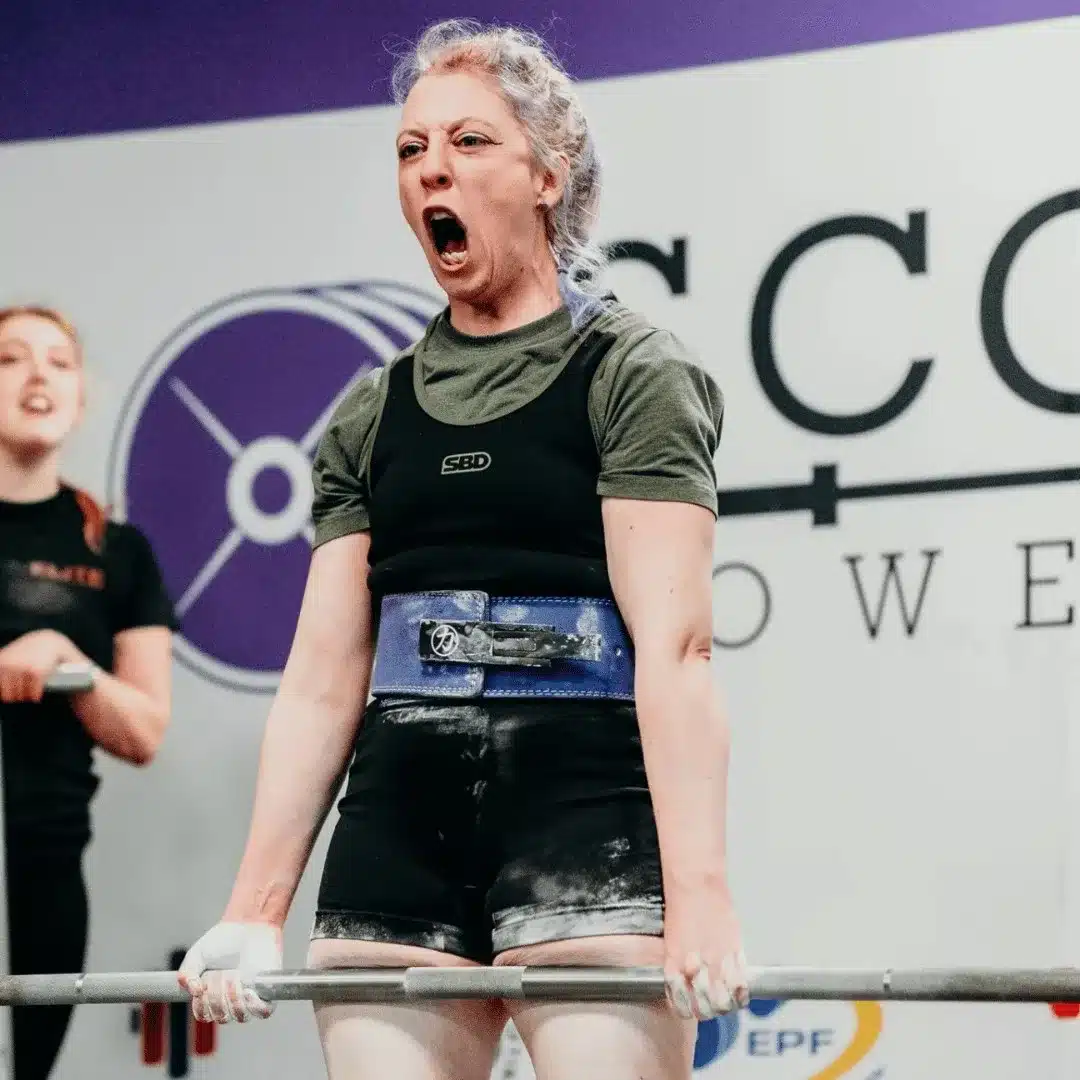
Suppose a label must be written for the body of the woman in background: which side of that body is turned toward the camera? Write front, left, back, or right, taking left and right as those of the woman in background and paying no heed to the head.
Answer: front
